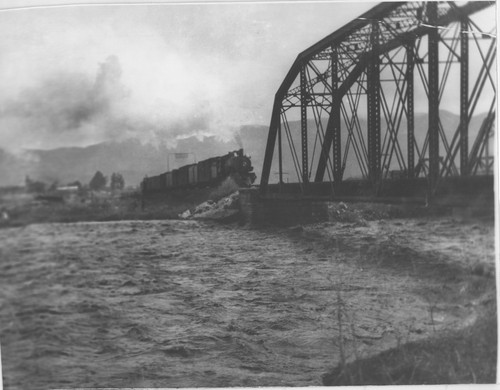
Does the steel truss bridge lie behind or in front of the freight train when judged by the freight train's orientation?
in front

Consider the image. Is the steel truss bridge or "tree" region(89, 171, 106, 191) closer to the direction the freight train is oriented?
the steel truss bridge

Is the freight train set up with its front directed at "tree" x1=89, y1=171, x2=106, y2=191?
no

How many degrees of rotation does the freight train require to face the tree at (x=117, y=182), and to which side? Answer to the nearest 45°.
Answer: approximately 135° to its right

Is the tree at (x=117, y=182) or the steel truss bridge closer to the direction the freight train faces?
the steel truss bridge
